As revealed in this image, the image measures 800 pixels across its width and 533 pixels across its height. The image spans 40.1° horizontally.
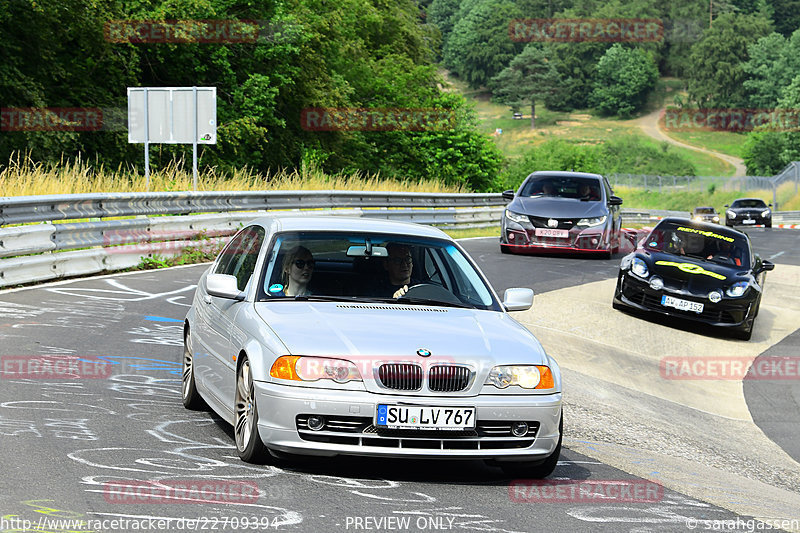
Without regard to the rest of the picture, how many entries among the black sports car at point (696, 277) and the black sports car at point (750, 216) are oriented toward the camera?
2

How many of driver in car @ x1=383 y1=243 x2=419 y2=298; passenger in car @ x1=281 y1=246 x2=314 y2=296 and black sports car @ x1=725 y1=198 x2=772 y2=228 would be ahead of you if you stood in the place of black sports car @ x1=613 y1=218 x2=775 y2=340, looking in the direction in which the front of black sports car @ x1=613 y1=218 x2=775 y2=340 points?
2

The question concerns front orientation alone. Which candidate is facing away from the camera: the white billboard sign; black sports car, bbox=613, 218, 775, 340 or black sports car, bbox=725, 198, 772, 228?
the white billboard sign

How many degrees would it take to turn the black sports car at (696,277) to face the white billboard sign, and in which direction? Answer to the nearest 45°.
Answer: approximately 135° to its right

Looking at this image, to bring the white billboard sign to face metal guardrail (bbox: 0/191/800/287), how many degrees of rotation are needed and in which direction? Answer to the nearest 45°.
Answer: approximately 180°

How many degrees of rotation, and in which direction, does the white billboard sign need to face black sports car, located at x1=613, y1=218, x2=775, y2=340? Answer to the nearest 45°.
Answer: approximately 135° to its right

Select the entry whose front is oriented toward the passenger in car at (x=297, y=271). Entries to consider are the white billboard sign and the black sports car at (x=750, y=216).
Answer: the black sports car

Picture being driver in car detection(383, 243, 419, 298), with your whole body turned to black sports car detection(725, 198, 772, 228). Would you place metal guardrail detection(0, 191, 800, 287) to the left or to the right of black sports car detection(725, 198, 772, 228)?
left

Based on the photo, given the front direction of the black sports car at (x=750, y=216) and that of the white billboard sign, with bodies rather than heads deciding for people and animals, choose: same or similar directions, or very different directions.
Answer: very different directions

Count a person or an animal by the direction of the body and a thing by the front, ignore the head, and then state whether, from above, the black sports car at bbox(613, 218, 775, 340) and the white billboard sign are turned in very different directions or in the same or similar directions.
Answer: very different directions
